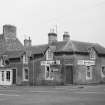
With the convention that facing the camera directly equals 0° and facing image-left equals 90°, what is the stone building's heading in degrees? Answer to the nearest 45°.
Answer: approximately 0°
